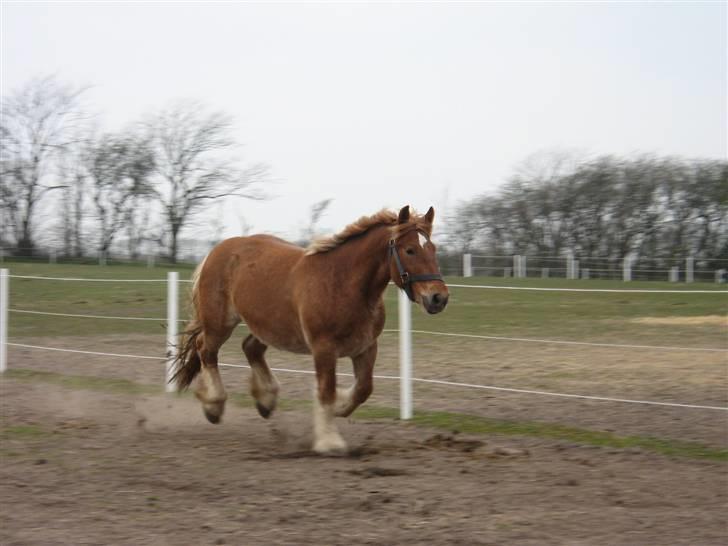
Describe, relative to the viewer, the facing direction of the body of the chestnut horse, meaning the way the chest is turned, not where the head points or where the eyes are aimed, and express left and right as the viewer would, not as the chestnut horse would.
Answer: facing the viewer and to the right of the viewer
